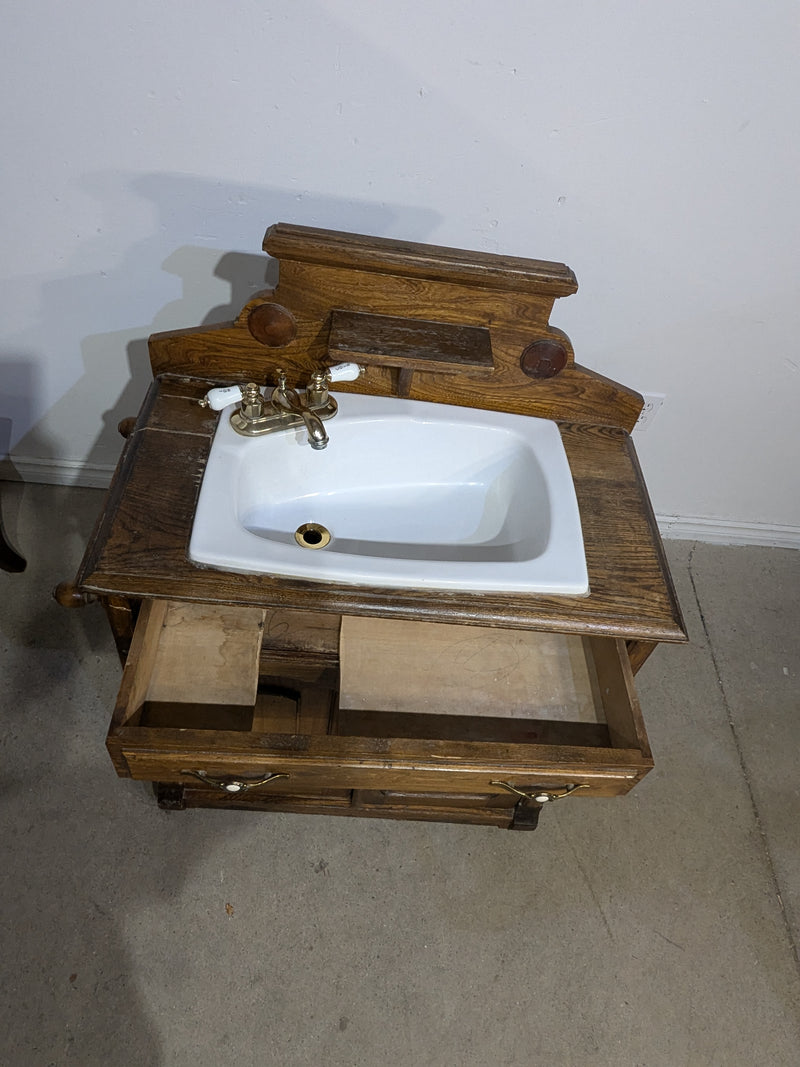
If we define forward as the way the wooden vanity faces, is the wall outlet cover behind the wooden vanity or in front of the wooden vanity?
behind

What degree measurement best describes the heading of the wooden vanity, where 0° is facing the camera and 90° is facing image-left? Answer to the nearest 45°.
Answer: approximately 0°

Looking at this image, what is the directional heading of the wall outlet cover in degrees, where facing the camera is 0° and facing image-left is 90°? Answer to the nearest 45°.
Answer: approximately 0°

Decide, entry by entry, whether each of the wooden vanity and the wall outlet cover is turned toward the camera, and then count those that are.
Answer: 2

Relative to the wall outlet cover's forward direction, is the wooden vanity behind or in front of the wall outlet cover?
in front
